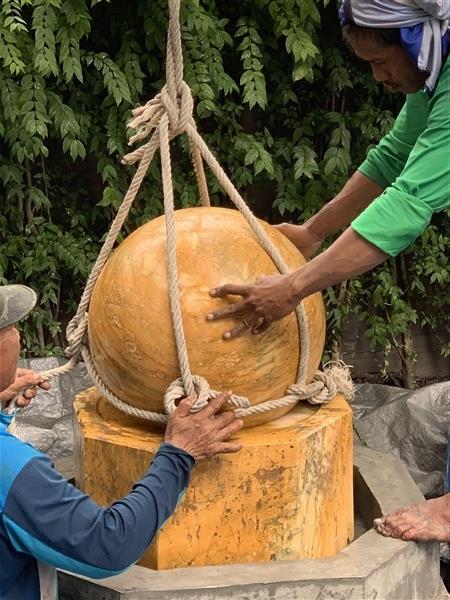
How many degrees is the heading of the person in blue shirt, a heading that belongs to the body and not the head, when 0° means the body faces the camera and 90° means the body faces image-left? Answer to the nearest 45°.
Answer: approximately 225°

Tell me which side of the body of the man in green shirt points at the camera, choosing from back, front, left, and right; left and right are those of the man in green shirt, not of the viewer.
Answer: left

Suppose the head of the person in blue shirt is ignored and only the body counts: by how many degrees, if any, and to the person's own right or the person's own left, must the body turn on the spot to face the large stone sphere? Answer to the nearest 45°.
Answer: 0° — they already face it

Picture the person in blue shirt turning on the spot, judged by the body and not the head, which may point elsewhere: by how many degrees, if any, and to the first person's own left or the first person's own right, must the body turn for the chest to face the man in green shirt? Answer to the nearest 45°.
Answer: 0° — they already face them

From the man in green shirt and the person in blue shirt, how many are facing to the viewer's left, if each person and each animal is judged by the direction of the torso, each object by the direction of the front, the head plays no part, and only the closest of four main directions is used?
1

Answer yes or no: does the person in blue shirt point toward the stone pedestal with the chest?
yes

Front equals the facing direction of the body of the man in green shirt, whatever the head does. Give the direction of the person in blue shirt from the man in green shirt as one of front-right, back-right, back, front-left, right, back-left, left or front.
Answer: front-left
